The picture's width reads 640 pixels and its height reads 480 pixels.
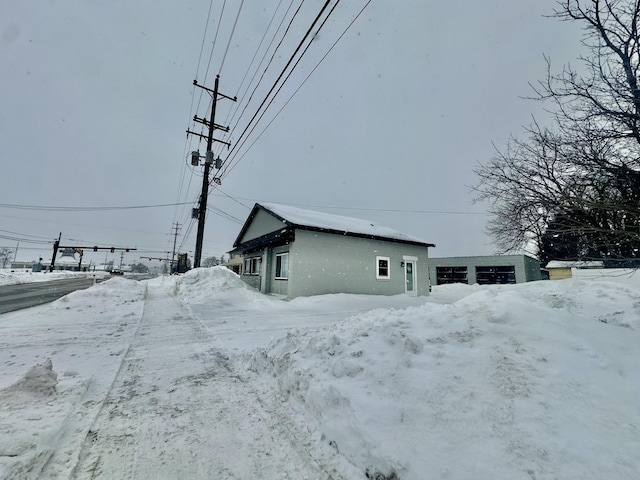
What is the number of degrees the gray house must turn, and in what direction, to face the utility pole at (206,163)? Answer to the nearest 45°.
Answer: approximately 45° to its right

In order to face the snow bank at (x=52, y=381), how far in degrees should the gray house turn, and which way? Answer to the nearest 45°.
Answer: approximately 45° to its left

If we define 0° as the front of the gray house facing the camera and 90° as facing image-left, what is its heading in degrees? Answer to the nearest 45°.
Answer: approximately 45°

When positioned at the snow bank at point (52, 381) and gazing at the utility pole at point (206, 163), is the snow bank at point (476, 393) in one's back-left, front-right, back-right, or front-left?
back-right

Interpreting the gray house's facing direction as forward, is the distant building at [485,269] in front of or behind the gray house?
behind

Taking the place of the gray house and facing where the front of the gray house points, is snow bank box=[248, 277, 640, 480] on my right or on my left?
on my left
